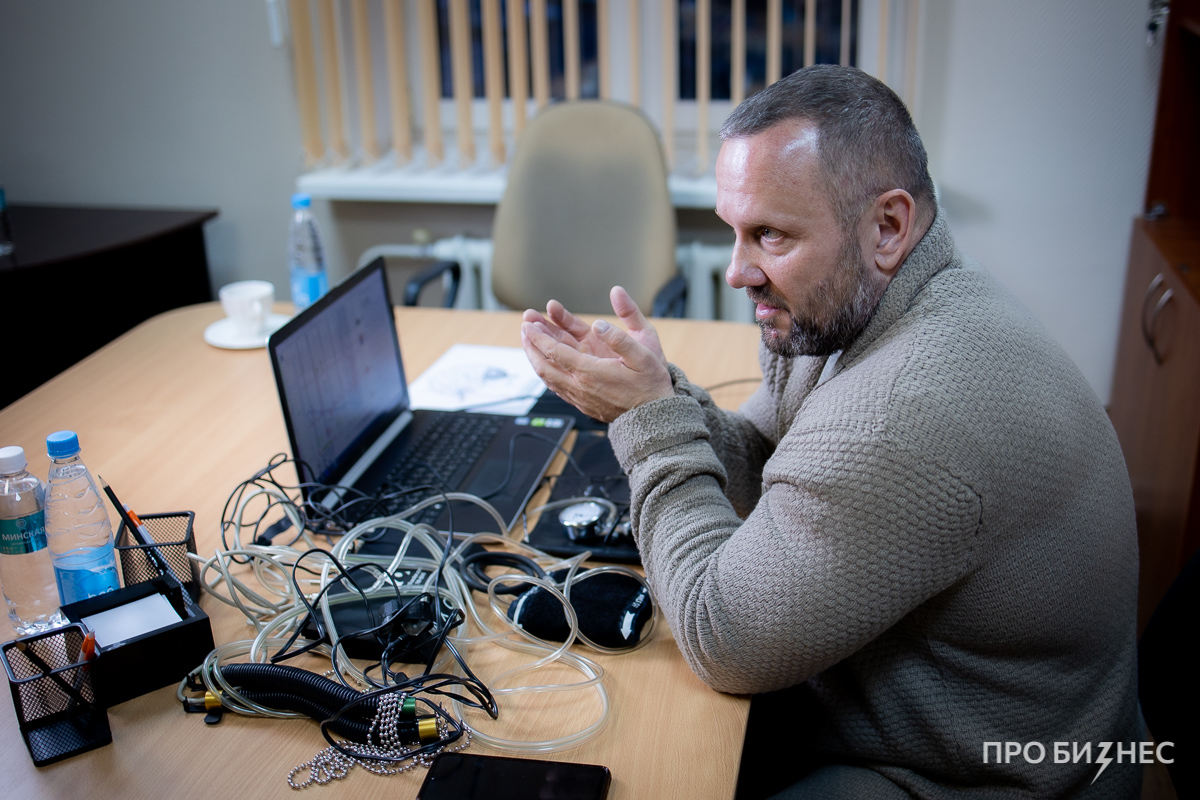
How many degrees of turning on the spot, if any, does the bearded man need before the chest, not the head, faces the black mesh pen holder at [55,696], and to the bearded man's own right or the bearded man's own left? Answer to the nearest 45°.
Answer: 0° — they already face it

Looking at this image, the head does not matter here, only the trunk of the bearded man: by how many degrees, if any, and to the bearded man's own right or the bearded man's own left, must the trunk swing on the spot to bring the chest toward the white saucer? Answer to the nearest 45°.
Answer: approximately 45° to the bearded man's own right

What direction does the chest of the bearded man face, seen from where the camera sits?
to the viewer's left

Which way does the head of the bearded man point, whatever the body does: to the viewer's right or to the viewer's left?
to the viewer's left
